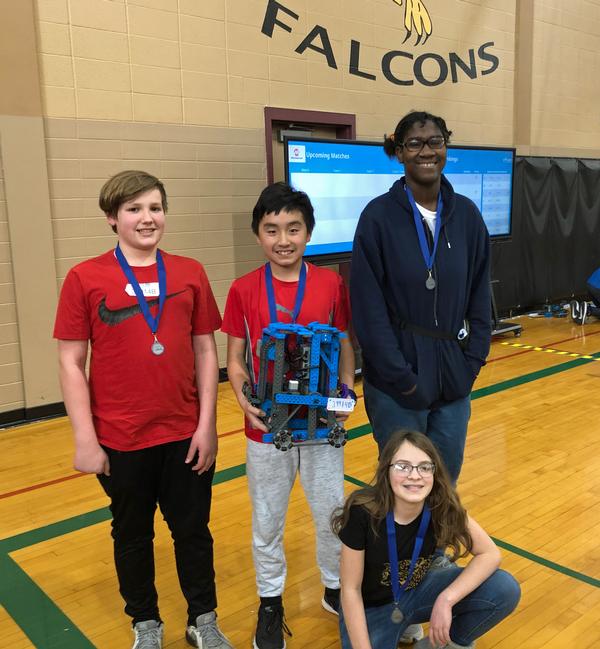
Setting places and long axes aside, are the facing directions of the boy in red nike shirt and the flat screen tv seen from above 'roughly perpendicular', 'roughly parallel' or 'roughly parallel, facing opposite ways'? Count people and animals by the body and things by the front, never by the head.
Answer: roughly parallel

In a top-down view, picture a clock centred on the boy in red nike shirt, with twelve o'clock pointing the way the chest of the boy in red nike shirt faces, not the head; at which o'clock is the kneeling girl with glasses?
The kneeling girl with glasses is roughly at 10 o'clock from the boy in red nike shirt.

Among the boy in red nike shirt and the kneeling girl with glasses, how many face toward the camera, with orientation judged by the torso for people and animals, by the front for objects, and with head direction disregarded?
2

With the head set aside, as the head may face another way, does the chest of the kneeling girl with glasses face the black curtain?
no

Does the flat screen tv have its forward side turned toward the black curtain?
no

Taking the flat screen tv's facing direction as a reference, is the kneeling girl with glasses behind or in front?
in front

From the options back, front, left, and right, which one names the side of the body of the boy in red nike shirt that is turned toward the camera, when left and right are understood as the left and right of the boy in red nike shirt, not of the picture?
front

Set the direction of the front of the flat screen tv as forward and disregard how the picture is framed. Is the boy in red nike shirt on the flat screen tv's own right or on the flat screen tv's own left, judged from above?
on the flat screen tv's own right

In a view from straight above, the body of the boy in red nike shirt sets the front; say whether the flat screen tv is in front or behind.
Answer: behind

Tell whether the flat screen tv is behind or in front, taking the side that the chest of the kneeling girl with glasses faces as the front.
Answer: behind

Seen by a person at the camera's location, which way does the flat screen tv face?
facing the viewer and to the right of the viewer

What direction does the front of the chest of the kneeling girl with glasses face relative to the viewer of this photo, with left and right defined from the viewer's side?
facing the viewer

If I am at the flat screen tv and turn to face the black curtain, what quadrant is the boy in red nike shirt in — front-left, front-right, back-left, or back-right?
back-right

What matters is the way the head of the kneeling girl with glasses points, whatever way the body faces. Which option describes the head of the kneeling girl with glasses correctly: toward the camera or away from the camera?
toward the camera

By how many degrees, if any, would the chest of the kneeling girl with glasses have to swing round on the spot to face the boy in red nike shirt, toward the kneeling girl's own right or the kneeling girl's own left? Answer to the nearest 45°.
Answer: approximately 90° to the kneeling girl's own right
